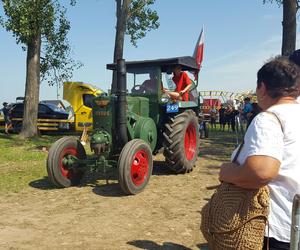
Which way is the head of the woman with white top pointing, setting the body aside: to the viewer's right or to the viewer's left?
to the viewer's left

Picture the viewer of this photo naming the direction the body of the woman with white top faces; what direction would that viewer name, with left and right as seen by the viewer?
facing away from the viewer and to the left of the viewer

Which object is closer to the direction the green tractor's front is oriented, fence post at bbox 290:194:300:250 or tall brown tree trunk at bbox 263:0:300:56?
the fence post

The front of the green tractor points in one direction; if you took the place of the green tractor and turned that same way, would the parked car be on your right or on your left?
on your right

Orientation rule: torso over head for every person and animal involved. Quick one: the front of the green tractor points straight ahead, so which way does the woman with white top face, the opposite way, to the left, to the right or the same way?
to the right

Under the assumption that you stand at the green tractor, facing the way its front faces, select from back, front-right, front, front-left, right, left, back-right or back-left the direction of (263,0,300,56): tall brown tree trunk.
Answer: back

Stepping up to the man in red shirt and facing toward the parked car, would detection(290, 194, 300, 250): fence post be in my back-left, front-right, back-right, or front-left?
back-left
